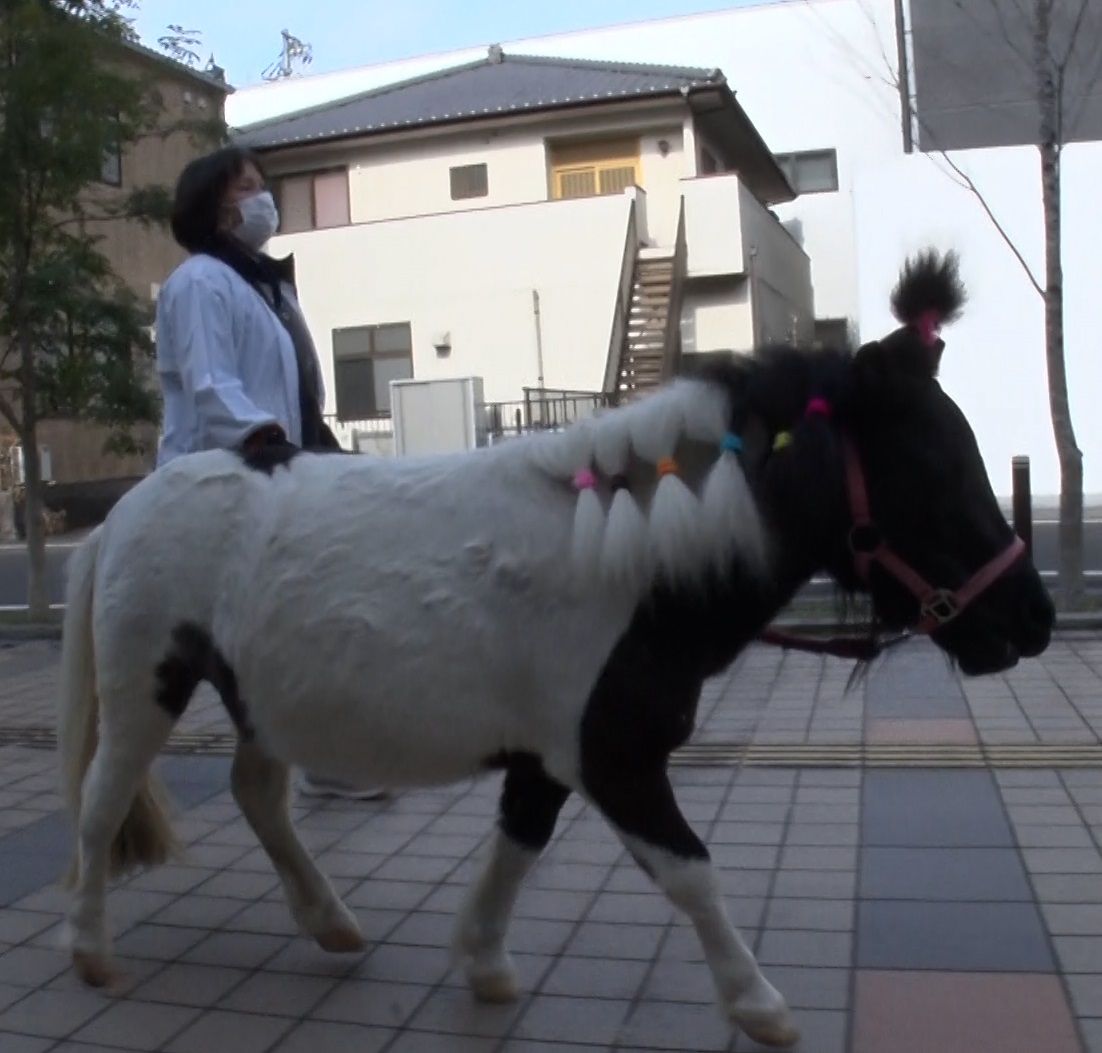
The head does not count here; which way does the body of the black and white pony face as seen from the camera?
to the viewer's right

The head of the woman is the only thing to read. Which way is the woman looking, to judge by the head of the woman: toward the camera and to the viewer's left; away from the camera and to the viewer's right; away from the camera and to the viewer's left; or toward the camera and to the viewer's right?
toward the camera and to the viewer's right

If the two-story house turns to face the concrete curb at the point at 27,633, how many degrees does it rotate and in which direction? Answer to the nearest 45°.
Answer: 0° — it already faces it

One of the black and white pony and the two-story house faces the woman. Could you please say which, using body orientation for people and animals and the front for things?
the two-story house

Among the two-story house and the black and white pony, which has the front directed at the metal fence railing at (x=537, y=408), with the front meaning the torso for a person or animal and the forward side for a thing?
the two-story house

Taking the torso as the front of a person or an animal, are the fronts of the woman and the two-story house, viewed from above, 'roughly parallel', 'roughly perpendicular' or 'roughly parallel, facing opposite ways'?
roughly perpendicular

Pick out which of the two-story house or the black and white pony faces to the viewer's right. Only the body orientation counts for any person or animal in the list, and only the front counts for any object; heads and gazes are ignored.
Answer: the black and white pony

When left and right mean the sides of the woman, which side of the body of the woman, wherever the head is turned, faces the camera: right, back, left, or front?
right

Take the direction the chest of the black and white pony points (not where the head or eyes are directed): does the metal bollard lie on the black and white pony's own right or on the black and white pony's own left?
on the black and white pony's own left

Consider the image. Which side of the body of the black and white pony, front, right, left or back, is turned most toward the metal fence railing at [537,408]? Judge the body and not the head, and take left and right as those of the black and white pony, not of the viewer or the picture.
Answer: left

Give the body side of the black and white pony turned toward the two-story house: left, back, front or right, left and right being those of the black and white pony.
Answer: left
